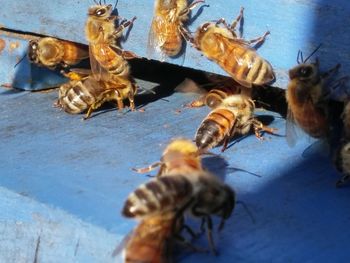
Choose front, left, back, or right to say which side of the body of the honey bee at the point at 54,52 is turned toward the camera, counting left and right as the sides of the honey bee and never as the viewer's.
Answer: left

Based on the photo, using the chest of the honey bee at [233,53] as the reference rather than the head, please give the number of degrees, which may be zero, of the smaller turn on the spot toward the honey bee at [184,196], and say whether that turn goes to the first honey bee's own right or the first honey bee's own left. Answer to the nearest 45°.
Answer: approximately 135° to the first honey bee's own left

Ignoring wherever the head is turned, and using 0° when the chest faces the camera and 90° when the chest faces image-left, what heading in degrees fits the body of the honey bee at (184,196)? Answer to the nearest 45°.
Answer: approximately 270°

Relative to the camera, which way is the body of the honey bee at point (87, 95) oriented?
to the viewer's right

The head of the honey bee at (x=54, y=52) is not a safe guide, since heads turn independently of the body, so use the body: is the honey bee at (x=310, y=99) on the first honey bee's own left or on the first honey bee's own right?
on the first honey bee's own left

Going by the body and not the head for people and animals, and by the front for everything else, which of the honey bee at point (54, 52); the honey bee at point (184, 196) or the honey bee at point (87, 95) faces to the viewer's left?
the honey bee at point (54, 52)

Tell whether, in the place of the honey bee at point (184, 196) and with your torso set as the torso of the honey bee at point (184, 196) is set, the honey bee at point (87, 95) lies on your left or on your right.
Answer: on your left

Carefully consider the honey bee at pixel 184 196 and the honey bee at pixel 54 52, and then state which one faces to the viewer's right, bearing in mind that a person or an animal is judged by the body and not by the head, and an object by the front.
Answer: the honey bee at pixel 184 196
